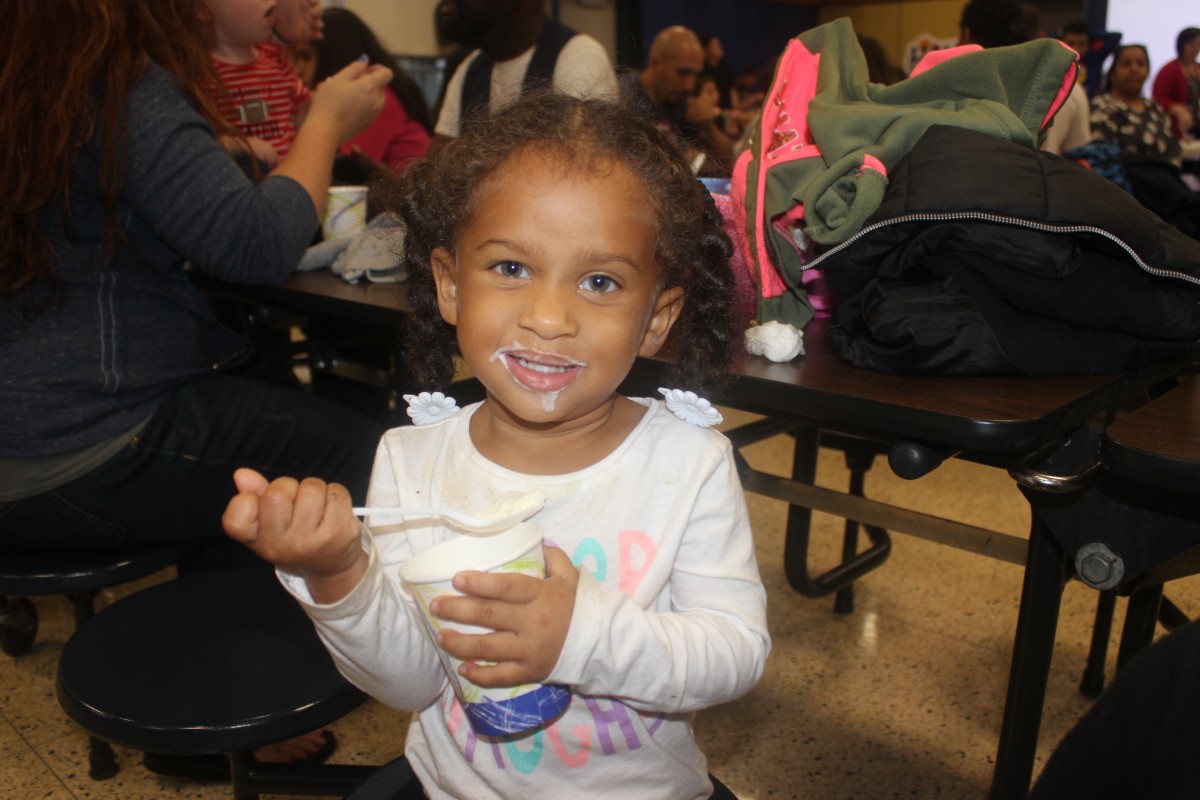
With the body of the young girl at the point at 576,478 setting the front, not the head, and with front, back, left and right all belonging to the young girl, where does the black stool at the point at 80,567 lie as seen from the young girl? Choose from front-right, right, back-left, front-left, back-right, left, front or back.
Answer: back-right

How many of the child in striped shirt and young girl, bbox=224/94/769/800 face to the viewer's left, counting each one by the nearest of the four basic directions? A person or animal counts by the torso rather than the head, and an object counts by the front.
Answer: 0

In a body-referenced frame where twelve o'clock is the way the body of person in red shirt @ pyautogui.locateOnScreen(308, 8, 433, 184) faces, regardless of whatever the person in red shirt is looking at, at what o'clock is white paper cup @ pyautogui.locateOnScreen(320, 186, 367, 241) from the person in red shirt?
The white paper cup is roughly at 9 o'clock from the person in red shirt.

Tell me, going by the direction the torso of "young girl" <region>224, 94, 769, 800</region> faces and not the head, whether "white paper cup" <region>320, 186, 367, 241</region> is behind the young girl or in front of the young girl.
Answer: behind

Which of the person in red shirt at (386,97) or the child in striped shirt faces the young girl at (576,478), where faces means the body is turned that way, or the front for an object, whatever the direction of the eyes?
the child in striped shirt

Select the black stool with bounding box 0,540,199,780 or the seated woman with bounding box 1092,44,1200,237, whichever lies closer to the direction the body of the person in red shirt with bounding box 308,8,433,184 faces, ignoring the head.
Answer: the black stool

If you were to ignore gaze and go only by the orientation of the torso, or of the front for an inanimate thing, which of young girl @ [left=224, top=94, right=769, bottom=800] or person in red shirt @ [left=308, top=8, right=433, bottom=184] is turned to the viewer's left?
the person in red shirt

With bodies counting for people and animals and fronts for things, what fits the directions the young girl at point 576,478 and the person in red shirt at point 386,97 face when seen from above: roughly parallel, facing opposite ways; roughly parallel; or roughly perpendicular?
roughly perpendicular

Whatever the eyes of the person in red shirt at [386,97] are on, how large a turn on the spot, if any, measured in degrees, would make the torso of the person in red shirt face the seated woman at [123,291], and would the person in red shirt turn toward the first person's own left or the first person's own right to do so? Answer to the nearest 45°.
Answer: approximately 90° to the first person's own left

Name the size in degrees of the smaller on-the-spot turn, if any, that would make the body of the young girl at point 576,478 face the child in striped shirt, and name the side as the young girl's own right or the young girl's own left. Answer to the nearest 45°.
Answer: approximately 180°

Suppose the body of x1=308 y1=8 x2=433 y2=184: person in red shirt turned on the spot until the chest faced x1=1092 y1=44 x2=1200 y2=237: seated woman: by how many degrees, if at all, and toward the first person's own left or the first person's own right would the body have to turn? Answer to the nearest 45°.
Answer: approximately 180°
